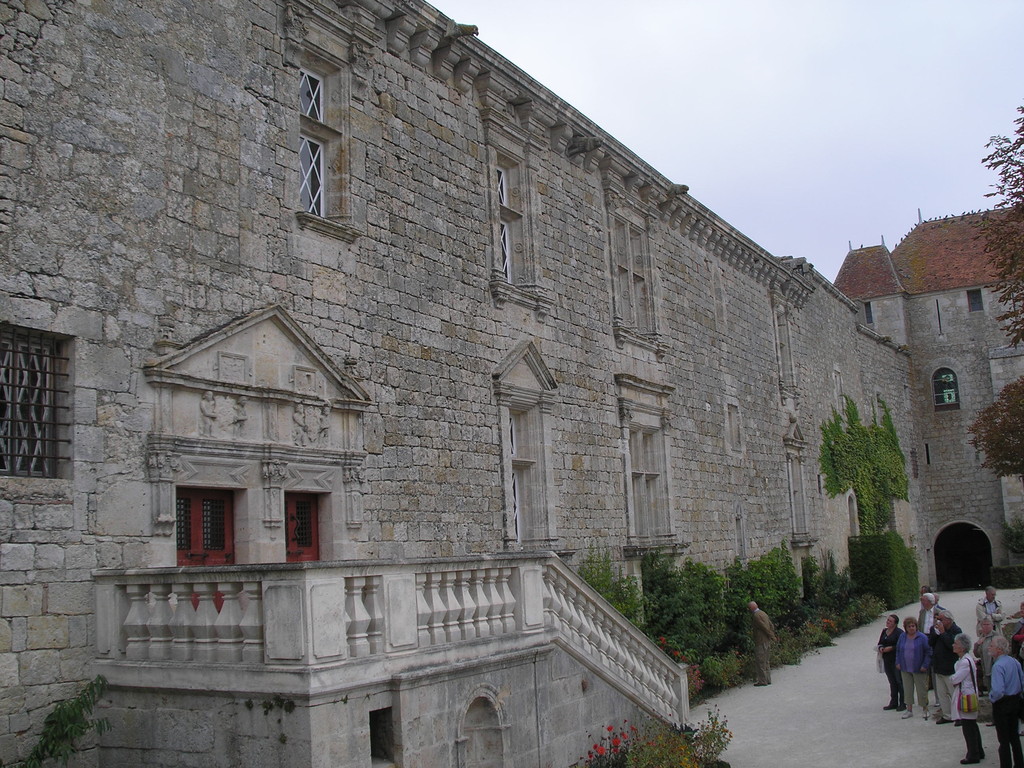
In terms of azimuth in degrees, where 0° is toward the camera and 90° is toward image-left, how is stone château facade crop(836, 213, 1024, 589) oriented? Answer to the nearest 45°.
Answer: approximately 0°

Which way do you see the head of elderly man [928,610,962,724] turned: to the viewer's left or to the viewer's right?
to the viewer's left

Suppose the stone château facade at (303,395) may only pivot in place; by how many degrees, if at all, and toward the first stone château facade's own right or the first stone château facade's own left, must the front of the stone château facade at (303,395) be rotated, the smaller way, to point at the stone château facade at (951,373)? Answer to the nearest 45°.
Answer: approximately 90° to the first stone château facade's own left

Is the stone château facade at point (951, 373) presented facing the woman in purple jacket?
yes

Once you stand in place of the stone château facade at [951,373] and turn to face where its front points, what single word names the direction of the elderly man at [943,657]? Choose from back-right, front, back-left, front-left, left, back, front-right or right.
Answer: front

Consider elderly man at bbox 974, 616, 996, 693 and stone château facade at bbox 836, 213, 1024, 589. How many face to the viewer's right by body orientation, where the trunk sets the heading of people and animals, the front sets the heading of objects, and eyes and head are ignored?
0

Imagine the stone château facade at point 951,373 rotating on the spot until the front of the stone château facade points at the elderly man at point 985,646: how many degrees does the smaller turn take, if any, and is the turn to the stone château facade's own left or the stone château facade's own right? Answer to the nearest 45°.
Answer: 0° — it already faces them

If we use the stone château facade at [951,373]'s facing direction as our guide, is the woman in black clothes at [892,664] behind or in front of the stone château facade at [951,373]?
in front

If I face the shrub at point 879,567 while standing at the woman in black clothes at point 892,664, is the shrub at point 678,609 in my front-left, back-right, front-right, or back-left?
front-left

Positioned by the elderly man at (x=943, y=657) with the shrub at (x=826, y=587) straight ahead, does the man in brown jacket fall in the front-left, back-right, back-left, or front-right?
front-left

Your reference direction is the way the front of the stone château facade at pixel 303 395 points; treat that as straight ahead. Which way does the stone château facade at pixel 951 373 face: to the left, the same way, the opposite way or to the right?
to the right

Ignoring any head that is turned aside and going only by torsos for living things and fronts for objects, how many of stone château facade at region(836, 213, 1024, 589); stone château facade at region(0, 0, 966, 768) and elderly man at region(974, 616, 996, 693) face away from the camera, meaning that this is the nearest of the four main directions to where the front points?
0

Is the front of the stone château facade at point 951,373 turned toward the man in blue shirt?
yes

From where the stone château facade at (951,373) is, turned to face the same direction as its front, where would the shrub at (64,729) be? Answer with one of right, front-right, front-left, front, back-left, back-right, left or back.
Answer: front

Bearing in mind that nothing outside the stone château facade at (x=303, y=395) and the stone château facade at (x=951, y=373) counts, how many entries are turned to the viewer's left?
0
